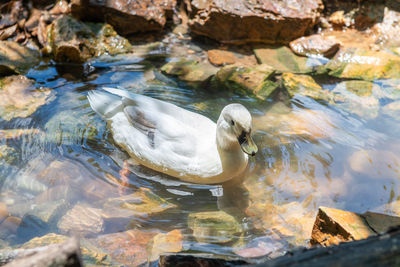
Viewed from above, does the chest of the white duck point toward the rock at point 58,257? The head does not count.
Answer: no

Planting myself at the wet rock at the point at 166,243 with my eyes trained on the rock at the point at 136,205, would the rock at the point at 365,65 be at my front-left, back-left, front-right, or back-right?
front-right

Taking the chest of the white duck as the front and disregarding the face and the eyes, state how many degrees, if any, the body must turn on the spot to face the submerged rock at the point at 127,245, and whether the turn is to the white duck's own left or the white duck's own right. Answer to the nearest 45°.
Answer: approximately 45° to the white duck's own right

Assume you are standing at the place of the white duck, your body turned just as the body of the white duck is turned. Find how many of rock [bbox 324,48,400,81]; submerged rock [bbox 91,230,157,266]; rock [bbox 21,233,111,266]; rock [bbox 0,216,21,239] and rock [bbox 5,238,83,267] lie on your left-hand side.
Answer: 1

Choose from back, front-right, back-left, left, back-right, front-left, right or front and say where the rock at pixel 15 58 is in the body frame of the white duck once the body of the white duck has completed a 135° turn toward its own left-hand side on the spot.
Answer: front-left

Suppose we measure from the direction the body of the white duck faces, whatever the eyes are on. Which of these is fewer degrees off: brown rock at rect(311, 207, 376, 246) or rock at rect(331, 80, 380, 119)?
the brown rock

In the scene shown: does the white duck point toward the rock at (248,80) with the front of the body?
no

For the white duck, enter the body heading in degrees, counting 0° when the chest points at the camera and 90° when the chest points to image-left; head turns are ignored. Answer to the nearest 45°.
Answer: approximately 315°

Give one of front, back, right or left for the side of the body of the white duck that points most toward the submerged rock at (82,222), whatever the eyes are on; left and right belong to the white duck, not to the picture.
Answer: right

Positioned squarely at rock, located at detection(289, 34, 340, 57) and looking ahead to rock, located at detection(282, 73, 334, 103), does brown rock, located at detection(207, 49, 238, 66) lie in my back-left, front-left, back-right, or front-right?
front-right

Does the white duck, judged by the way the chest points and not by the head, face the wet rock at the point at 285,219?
yes

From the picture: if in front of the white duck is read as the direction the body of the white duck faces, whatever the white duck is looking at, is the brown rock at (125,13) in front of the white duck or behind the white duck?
behind

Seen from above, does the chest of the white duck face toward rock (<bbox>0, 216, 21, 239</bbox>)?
no

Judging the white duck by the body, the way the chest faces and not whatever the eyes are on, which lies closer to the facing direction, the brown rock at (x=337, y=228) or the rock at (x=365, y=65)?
the brown rock
